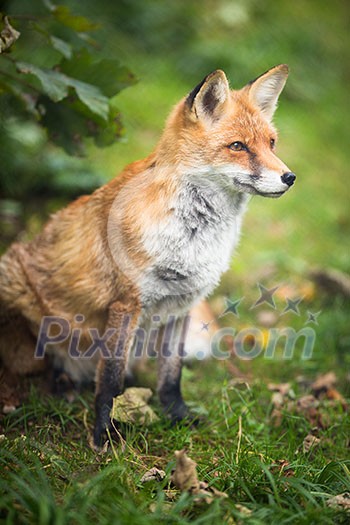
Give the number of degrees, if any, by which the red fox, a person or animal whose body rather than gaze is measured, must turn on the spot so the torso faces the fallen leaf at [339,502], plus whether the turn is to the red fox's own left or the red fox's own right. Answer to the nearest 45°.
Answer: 0° — it already faces it

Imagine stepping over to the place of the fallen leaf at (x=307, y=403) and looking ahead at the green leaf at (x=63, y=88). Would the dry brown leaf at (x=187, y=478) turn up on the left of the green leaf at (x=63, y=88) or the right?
left

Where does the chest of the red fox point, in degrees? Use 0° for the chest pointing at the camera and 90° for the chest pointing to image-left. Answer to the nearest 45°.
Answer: approximately 315°

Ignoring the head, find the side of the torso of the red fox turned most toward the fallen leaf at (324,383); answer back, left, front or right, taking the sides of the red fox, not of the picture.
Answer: left

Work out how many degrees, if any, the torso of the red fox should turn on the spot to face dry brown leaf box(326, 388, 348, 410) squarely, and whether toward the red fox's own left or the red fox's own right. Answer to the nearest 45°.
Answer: approximately 90° to the red fox's own left

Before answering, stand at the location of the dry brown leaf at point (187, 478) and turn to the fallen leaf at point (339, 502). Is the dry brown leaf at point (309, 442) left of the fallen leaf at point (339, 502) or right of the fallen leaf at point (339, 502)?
left

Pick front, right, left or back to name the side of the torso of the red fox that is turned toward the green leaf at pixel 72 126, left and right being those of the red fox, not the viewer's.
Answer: back
